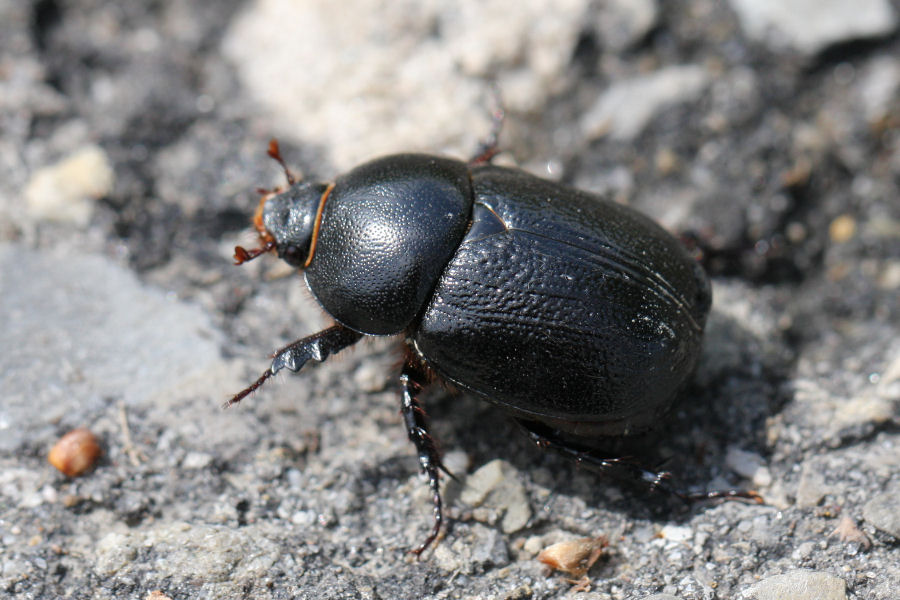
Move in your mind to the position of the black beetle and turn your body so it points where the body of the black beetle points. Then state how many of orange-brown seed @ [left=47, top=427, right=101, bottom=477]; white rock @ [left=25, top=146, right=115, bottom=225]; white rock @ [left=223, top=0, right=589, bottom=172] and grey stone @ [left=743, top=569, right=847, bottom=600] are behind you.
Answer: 1

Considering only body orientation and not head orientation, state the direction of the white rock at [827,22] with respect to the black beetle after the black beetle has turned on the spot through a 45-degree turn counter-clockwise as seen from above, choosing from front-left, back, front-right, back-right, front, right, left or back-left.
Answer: back-right

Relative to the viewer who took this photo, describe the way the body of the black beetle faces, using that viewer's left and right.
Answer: facing away from the viewer and to the left of the viewer

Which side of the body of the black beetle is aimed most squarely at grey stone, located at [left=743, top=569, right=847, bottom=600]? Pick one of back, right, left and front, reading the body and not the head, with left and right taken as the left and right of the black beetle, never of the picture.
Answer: back

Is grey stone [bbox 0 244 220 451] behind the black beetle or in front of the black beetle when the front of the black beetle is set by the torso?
in front

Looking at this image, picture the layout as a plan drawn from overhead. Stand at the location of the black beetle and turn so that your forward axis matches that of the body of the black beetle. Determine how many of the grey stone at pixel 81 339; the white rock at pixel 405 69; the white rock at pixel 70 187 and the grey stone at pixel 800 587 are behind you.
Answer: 1

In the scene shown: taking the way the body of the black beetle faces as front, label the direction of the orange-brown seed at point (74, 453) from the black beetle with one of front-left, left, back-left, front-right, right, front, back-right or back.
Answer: front-left

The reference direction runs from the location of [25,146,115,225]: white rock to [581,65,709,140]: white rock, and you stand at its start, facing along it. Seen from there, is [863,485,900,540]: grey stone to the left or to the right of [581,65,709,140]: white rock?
right

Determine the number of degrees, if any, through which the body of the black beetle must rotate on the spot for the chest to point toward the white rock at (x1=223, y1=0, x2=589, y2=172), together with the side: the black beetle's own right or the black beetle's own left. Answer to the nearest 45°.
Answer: approximately 45° to the black beetle's own right

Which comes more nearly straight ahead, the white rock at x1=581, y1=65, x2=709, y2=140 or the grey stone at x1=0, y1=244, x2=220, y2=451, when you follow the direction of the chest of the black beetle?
the grey stone
